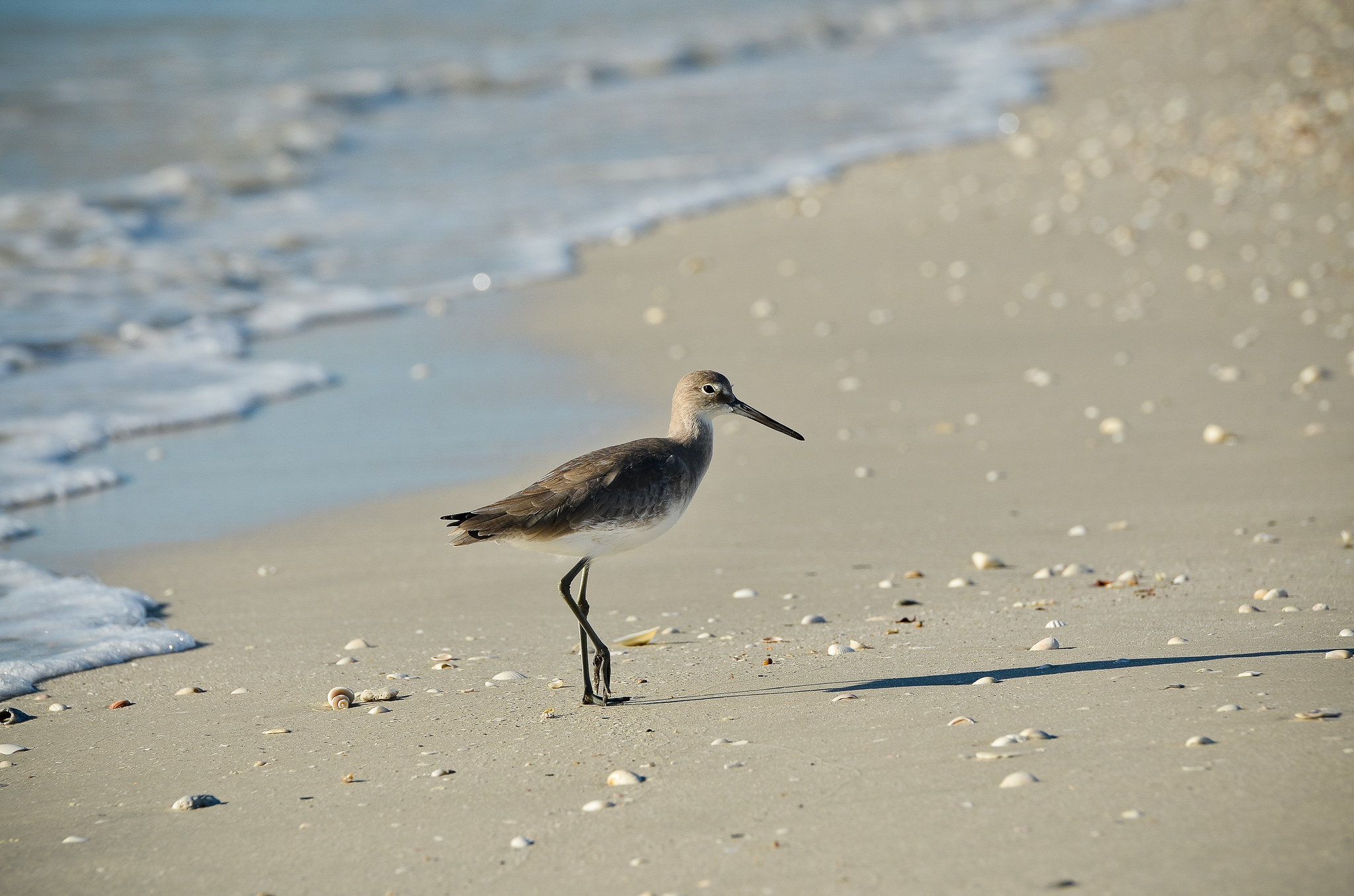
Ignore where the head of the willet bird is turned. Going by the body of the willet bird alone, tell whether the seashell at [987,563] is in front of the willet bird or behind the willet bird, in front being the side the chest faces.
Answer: in front

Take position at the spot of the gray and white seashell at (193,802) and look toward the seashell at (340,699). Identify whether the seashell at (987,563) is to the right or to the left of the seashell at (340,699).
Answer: right

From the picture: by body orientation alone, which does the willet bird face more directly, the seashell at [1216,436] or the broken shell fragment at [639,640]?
the seashell

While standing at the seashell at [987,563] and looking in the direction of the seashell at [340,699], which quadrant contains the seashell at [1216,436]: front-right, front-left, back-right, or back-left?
back-right

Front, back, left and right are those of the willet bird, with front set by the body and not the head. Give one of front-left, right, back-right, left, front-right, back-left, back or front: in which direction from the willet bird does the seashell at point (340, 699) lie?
back

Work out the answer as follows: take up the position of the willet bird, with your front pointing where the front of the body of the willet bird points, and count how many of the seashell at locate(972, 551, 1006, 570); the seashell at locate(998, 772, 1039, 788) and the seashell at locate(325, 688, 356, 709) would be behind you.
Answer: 1

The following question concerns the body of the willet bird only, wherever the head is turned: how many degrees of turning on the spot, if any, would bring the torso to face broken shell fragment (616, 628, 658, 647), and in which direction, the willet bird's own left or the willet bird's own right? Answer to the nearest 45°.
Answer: approximately 90° to the willet bird's own left

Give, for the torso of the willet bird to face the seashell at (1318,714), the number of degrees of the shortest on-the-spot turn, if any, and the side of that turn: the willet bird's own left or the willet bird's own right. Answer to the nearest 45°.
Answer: approximately 45° to the willet bird's own right

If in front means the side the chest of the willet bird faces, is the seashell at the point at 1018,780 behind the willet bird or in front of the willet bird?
in front

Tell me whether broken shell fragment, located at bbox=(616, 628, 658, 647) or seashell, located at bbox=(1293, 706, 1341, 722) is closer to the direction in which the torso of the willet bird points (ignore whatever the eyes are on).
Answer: the seashell

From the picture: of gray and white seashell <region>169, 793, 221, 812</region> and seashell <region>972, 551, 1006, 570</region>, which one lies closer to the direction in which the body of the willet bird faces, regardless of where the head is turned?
the seashell

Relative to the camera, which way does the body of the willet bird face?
to the viewer's right
